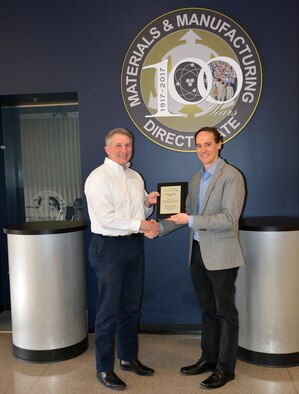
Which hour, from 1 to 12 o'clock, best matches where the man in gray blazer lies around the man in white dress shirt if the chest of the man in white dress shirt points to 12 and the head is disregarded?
The man in gray blazer is roughly at 11 o'clock from the man in white dress shirt.

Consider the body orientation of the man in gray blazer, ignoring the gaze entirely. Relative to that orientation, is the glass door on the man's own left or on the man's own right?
on the man's own right

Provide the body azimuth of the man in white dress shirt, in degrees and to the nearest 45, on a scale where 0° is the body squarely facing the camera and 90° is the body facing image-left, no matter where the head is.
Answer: approximately 315°

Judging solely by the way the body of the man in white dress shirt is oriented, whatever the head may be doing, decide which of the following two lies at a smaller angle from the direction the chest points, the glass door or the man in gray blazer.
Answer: the man in gray blazer

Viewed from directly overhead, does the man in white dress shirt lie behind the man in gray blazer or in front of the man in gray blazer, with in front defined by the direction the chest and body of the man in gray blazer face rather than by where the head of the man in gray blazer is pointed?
in front

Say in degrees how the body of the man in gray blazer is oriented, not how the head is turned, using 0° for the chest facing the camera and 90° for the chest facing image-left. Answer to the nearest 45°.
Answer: approximately 45°

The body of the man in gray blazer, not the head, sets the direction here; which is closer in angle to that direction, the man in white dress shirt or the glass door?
the man in white dress shirt

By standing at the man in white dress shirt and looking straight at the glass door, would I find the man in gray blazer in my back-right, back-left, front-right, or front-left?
back-right

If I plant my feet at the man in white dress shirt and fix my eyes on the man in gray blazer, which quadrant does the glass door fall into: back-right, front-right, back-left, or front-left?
back-left
